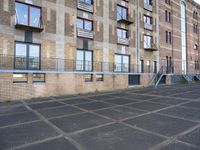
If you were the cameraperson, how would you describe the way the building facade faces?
facing the viewer and to the right of the viewer
